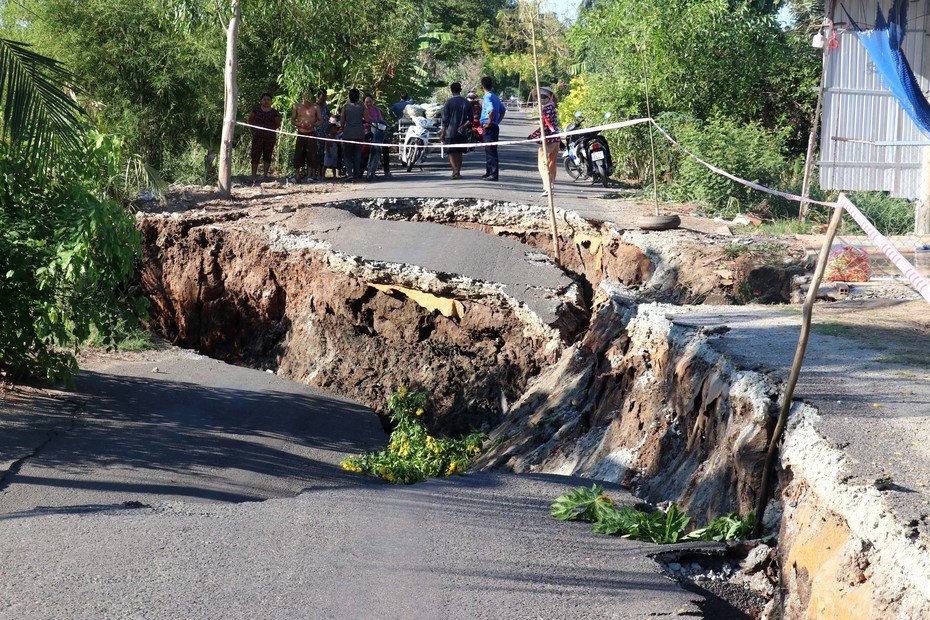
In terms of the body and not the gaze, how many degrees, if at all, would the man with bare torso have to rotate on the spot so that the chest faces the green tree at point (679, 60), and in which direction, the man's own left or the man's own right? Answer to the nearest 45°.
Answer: approximately 90° to the man's own left

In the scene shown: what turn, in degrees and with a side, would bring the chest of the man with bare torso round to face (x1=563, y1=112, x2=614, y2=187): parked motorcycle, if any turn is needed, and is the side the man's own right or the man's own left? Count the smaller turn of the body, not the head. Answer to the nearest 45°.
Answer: approximately 90° to the man's own left

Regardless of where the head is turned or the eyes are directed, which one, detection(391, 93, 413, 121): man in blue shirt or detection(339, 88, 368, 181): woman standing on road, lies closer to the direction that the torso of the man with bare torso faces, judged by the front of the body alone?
the woman standing on road

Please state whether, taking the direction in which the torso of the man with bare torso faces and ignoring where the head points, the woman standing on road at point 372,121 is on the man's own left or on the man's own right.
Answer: on the man's own left

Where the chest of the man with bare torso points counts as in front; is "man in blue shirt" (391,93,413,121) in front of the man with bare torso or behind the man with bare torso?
behind

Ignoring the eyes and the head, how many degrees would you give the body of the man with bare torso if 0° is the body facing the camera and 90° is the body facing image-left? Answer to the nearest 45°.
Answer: approximately 0°

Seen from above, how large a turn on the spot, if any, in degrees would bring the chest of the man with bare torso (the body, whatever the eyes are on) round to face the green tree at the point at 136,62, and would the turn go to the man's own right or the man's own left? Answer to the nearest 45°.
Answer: approximately 90° to the man's own right

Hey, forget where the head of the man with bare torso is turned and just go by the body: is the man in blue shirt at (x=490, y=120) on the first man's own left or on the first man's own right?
on the first man's own left

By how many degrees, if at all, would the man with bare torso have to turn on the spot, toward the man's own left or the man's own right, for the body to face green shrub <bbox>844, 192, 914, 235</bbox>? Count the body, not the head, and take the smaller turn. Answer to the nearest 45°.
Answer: approximately 45° to the man's own left

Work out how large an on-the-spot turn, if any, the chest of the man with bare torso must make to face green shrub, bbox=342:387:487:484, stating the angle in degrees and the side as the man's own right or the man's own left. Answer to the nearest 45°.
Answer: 0° — they already face it

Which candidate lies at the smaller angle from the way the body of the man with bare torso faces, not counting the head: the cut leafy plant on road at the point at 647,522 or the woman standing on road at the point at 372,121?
the cut leafy plant on road
